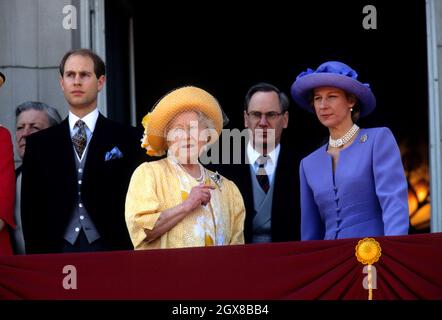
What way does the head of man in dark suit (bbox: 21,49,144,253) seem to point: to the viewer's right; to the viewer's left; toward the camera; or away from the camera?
toward the camera

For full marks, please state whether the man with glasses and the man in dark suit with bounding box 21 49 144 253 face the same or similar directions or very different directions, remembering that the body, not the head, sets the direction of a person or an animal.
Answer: same or similar directions

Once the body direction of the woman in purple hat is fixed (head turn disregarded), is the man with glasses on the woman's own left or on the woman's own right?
on the woman's own right

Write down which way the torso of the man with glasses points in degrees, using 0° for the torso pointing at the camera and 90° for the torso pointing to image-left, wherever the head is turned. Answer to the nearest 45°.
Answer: approximately 0°

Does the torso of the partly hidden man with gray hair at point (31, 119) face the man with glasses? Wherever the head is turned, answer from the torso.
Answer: no

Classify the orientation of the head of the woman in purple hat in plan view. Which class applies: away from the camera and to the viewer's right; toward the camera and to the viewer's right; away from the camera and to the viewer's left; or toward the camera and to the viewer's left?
toward the camera and to the viewer's left

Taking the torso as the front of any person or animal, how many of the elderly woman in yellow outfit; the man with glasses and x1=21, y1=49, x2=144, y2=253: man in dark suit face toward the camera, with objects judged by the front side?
3

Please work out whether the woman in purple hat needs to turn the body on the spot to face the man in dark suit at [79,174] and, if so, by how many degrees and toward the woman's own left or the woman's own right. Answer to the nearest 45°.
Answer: approximately 45° to the woman's own right

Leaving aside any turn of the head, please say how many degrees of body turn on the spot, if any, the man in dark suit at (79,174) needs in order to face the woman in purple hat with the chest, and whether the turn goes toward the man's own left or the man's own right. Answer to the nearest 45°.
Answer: approximately 90° to the man's own left

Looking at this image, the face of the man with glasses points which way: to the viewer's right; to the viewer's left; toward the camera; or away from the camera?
toward the camera

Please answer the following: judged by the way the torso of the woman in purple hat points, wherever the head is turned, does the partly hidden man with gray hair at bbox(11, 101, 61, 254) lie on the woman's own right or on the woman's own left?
on the woman's own right

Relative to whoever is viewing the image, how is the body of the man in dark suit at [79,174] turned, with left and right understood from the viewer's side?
facing the viewer

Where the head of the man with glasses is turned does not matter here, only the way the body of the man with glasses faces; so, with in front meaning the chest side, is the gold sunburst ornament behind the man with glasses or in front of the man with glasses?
in front

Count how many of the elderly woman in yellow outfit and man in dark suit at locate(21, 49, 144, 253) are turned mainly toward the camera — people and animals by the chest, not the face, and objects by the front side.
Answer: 2

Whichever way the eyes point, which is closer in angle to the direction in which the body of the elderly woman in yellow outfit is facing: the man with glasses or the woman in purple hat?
the woman in purple hat

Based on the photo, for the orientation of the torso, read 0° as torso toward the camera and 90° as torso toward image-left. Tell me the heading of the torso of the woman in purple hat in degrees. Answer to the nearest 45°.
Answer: approximately 45°

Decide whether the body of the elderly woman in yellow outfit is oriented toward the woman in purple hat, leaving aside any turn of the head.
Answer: no

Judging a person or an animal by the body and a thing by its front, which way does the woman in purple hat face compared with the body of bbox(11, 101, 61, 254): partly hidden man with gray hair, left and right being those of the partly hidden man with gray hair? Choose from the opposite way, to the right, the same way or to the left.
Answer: the same way

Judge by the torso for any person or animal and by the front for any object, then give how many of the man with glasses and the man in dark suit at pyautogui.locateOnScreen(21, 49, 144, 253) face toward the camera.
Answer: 2
